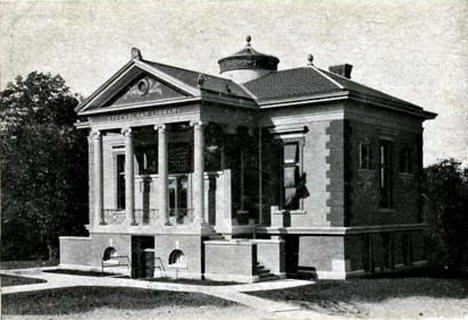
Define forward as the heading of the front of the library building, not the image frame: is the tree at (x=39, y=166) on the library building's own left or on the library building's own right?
on the library building's own right

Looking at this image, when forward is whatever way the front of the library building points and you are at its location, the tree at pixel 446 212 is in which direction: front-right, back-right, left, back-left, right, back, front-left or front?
back

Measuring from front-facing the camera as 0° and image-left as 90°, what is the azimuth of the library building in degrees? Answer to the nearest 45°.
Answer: approximately 45°
